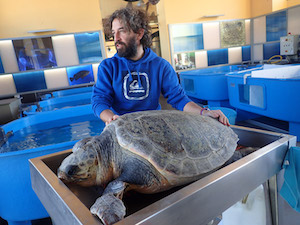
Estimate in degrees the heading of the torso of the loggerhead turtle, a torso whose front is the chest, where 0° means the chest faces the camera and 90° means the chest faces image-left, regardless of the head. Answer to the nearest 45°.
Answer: approximately 45°

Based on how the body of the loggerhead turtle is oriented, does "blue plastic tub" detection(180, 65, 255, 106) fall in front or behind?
behind

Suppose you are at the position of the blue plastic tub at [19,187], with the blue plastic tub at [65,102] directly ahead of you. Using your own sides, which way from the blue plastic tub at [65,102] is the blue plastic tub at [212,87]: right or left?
right

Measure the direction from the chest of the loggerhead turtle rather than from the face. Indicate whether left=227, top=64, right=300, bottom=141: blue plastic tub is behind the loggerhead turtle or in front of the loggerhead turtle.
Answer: behind

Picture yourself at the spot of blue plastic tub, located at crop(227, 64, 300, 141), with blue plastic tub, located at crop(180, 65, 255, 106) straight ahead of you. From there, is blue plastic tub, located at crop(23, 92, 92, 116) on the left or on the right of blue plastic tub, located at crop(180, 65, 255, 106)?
left
